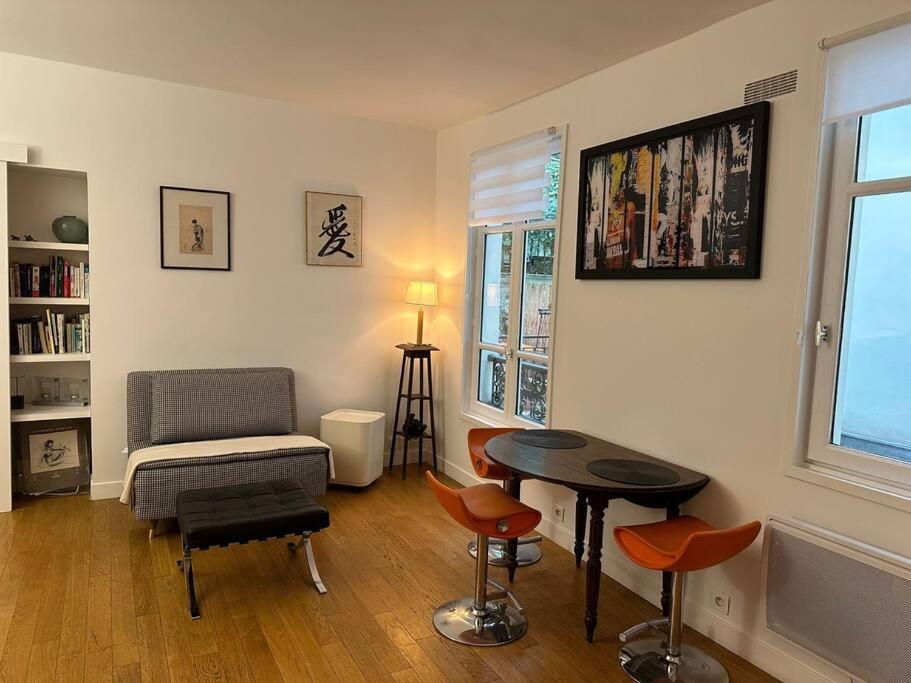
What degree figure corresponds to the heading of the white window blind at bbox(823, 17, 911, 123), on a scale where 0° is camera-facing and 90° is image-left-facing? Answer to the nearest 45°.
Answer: approximately 45°

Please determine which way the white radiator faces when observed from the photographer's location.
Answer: facing the viewer and to the left of the viewer

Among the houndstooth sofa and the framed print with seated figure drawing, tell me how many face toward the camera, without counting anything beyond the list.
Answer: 2

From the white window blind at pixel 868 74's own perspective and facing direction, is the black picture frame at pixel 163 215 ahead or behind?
ahead

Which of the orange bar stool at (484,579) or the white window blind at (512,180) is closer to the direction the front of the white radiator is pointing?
the orange bar stool

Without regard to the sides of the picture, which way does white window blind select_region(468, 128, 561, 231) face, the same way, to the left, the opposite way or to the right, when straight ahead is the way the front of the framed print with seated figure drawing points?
to the right

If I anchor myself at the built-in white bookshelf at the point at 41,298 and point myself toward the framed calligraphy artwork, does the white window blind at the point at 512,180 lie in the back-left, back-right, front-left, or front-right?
front-right

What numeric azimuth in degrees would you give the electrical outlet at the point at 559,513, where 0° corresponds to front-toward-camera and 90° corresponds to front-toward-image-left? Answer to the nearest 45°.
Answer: approximately 45°

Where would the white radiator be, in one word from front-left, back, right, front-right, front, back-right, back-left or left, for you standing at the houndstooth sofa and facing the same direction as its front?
front-left

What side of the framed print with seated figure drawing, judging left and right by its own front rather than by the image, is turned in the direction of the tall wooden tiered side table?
left

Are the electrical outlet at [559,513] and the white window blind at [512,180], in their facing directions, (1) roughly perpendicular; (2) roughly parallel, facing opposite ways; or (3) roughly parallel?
roughly parallel

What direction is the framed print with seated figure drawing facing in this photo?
toward the camera

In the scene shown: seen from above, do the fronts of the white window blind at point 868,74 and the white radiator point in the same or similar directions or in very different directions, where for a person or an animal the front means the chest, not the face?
same or similar directions

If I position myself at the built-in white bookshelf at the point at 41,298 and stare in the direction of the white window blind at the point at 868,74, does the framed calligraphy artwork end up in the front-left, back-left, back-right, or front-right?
front-left
